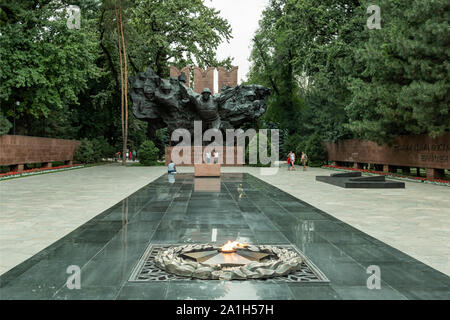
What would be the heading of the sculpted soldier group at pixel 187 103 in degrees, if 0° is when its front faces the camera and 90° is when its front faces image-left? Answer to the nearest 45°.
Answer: approximately 0°

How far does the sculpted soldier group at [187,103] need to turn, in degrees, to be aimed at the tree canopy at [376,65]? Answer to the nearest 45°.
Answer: approximately 45° to its left

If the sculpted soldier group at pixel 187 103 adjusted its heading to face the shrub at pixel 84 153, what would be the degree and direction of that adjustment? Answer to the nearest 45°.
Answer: approximately 90° to its right

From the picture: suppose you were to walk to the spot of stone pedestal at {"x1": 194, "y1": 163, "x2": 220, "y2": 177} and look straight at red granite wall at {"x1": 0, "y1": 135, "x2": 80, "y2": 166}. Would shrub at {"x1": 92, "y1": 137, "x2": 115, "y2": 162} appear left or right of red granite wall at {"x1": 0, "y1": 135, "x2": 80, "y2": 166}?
right

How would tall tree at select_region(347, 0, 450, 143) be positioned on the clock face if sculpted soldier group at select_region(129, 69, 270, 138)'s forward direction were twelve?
The tall tree is roughly at 11 o'clock from the sculpted soldier group.

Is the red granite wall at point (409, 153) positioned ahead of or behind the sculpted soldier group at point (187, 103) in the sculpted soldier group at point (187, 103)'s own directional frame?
ahead

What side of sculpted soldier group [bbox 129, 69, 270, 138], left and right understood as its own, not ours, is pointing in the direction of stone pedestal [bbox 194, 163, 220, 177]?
front
